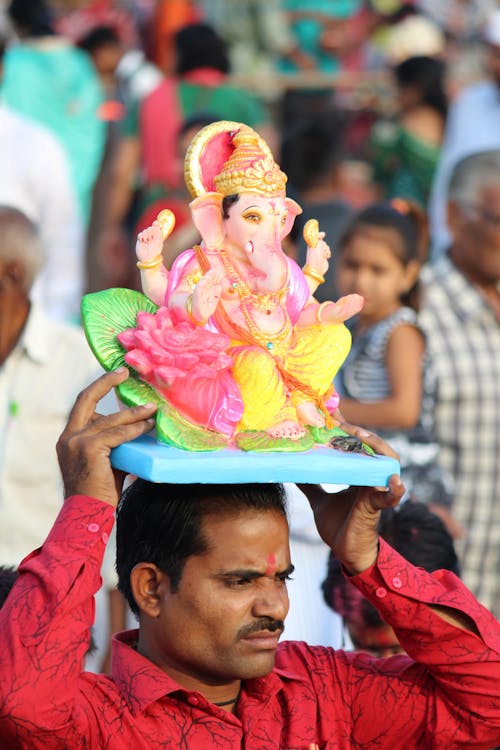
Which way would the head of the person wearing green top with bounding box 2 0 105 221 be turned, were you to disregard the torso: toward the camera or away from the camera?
away from the camera

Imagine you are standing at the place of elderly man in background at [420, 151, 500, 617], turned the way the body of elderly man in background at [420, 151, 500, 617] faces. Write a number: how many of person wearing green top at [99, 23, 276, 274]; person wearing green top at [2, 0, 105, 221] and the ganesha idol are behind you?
2

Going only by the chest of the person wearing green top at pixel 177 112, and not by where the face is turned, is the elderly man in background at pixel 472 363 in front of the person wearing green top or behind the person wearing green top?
behind

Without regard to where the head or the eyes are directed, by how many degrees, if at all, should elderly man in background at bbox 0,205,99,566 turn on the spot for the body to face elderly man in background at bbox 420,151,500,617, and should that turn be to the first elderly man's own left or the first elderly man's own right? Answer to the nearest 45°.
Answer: approximately 135° to the first elderly man's own left

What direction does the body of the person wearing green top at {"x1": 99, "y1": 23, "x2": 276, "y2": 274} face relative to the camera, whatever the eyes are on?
away from the camera

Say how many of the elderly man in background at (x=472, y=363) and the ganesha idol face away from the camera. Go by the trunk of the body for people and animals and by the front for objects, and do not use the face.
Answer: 0

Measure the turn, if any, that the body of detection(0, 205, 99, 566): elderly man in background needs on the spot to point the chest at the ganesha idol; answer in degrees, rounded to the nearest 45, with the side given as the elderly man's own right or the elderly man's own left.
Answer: approximately 45° to the elderly man's own left

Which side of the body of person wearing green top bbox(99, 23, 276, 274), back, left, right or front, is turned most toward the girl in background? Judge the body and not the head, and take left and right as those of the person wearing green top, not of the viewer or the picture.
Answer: back

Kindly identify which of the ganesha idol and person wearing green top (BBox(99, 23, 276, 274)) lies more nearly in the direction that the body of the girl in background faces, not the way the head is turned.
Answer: the ganesha idol

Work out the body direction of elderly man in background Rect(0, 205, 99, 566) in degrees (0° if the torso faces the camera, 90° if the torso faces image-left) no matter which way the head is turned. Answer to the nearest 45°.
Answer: approximately 45°

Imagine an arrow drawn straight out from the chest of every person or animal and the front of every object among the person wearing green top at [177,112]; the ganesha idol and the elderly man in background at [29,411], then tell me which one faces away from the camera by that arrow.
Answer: the person wearing green top

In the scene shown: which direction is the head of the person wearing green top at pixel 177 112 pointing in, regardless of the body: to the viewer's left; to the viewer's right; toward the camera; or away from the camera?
away from the camera

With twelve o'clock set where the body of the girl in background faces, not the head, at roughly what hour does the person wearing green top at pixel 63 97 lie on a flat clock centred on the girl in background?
The person wearing green top is roughly at 3 o'clock from the girl in background.

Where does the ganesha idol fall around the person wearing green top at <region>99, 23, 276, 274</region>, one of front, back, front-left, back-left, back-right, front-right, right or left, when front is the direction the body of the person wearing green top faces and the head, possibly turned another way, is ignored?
back
